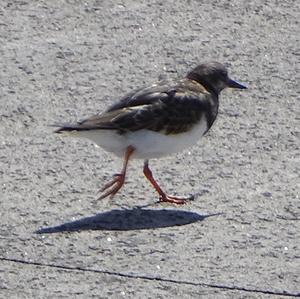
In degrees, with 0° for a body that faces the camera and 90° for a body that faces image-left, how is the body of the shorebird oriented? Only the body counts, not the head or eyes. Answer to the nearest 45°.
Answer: approximately 270°
